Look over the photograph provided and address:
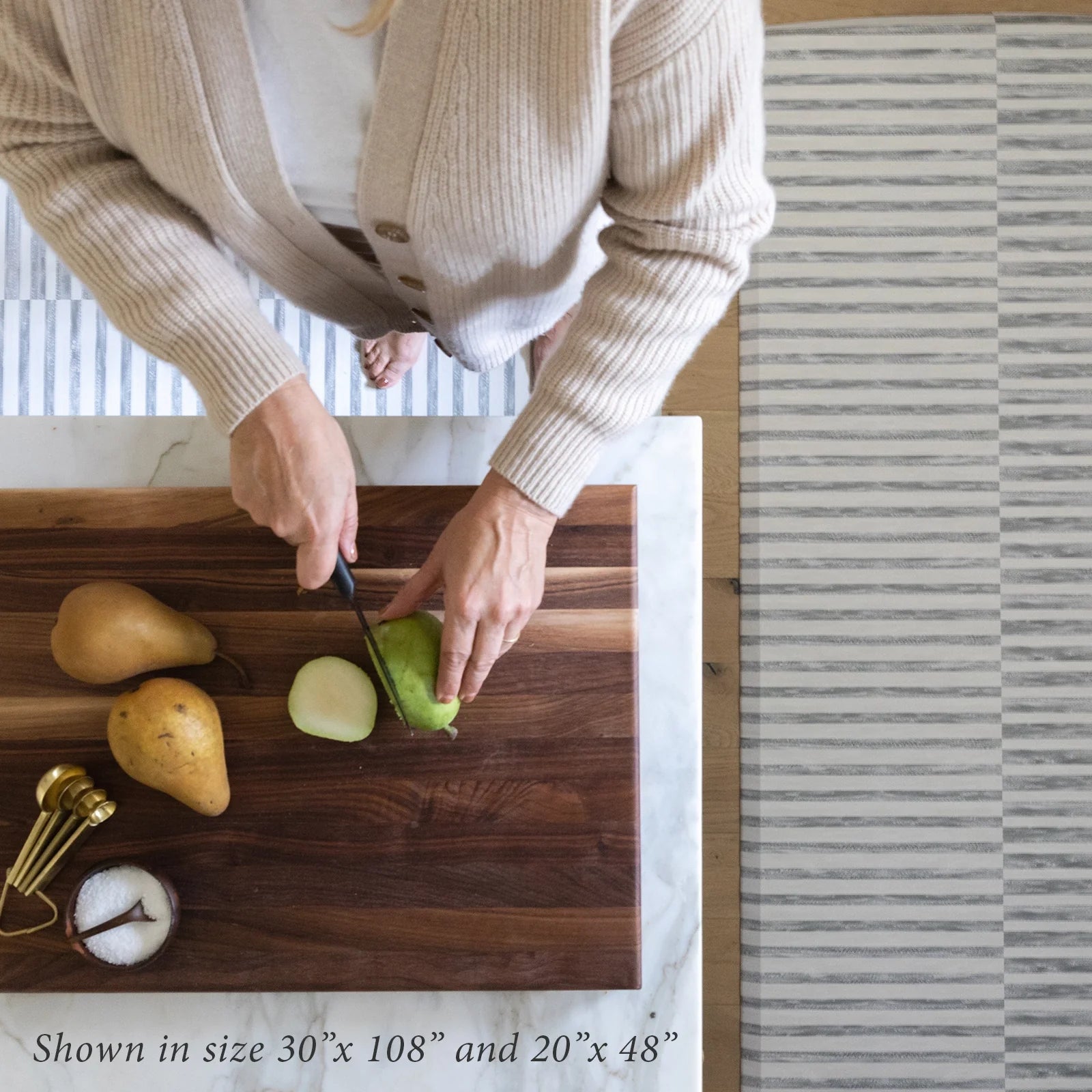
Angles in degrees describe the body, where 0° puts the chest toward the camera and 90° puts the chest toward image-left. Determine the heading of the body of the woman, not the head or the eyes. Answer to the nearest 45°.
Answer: approximately 0°
